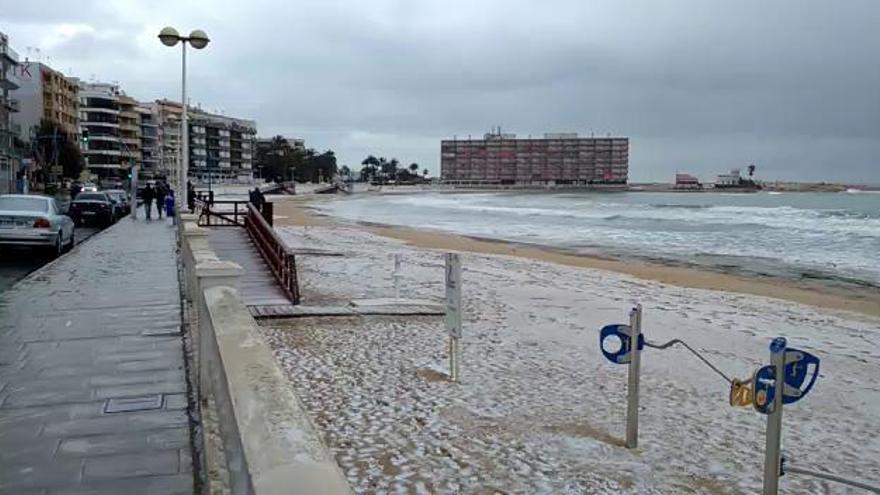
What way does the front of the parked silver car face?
away from the camera

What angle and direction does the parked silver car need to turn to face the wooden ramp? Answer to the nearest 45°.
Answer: approximately 135° to its right

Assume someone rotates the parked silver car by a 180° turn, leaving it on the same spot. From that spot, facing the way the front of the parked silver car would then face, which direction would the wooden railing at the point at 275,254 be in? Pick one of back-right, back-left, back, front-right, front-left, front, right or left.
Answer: front-left

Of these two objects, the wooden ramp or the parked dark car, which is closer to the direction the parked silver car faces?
the parked dark car

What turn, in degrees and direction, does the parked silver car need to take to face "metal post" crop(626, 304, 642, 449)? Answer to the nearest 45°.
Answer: approximately 180°

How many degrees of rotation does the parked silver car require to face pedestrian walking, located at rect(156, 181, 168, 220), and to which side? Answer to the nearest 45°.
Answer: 0° — it already faces them

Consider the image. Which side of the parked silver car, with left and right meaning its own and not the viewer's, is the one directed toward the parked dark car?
front

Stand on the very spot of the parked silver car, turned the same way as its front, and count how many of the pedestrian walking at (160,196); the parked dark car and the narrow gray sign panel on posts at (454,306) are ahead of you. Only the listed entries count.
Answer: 2

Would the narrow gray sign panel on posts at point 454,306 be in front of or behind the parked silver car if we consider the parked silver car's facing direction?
behind

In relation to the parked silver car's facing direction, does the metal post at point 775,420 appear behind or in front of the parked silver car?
behind
